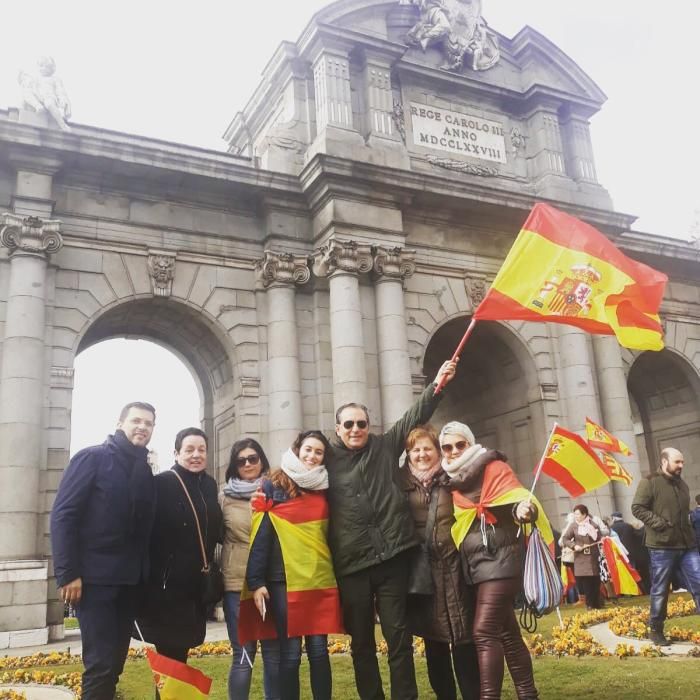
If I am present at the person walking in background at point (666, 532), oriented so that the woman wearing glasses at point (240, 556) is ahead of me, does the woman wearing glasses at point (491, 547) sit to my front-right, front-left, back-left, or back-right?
front-left

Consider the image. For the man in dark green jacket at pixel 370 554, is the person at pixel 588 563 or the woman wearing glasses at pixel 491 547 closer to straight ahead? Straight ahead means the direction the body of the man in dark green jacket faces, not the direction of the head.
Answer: the woman wearing glasses

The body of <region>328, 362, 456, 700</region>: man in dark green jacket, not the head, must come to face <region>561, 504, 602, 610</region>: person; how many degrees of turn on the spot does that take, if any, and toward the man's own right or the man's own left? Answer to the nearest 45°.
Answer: approximately 135° to the man's own left

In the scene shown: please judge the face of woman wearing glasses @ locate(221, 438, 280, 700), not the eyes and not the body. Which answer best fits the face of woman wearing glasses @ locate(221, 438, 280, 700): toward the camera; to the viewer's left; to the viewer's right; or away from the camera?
toward the camera

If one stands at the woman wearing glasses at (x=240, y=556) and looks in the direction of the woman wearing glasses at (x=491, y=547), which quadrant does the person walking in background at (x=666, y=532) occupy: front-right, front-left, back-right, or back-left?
front-left

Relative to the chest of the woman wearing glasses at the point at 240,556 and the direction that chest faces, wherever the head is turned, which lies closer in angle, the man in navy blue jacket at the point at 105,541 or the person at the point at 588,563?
the man in navy blue jacket

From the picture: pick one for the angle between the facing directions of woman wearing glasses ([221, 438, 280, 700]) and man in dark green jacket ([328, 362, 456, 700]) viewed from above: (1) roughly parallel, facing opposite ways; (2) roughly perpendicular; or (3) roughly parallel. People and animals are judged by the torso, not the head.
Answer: roughly parallel

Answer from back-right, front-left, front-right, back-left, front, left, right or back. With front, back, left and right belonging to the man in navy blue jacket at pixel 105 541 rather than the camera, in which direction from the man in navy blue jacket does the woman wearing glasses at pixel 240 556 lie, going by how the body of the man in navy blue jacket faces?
left

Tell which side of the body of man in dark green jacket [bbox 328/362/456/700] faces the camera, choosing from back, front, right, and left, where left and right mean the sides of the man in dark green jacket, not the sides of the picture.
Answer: front

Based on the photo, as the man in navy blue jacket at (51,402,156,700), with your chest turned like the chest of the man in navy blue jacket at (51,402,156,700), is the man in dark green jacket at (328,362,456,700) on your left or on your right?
on your left

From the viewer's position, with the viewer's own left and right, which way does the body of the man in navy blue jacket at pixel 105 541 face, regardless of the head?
facing the viewer and to the right of the viewer

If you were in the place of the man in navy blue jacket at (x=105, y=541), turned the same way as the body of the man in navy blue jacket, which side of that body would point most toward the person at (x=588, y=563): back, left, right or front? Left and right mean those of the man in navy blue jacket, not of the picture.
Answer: left

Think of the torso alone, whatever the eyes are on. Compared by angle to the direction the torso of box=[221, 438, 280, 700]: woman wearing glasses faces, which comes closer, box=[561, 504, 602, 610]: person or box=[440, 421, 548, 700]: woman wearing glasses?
the woman wearing glasses

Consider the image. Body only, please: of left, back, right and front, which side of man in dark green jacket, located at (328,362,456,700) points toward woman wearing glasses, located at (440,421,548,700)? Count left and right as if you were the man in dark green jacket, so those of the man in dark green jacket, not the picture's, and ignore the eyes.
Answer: left

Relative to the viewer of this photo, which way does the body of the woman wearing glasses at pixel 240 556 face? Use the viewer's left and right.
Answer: facing the viewer
